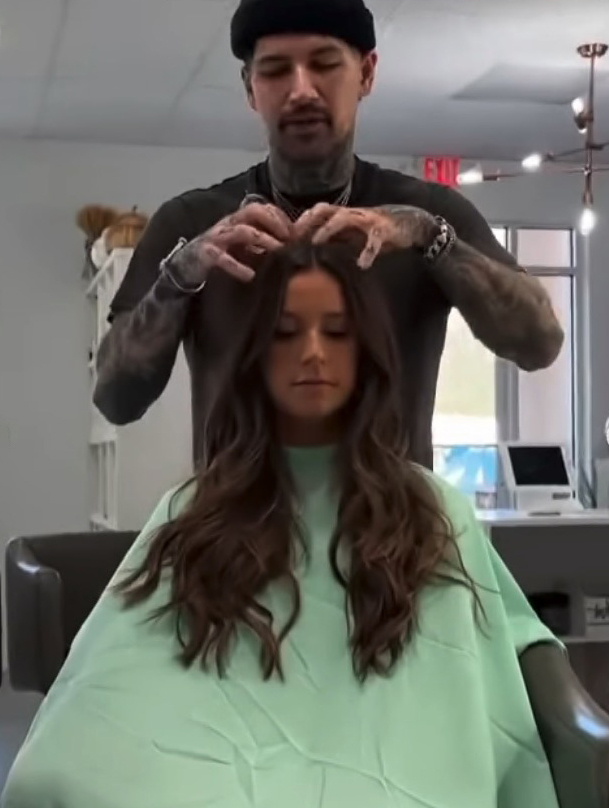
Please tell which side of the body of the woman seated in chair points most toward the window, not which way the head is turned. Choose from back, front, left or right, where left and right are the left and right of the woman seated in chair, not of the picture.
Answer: back

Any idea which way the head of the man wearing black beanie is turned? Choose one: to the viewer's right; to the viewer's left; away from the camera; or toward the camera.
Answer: toward the camera

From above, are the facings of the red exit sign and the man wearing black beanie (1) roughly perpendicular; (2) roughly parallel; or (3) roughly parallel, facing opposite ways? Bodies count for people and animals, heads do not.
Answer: roughly parallel

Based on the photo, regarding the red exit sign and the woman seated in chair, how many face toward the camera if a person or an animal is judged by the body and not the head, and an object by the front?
2

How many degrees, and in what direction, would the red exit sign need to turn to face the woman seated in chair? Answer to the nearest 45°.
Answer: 0° — it already faces them

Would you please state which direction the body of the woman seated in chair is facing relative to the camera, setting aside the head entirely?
toward the camera

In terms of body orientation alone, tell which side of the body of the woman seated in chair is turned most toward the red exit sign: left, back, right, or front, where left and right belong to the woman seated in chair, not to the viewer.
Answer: back

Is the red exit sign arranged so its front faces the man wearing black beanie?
yes

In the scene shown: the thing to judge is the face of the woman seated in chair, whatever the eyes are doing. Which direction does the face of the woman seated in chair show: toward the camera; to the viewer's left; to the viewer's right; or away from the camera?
toward the camera

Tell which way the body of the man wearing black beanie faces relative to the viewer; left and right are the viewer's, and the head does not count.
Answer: facing the viewer

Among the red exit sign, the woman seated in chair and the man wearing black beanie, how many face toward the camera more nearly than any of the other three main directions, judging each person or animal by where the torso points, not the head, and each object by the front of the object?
3
